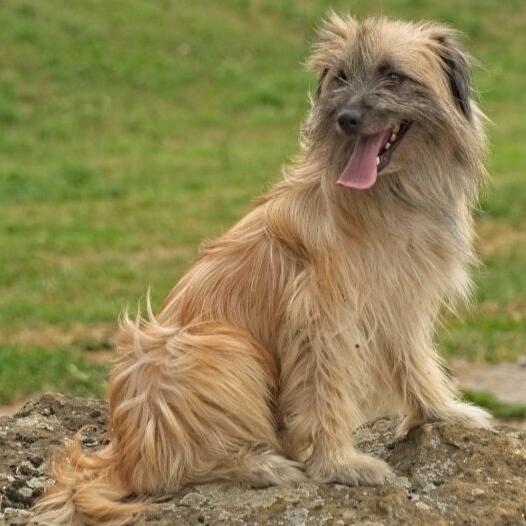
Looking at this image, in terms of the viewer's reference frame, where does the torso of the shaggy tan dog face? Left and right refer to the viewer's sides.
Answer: facing the viewer and to the right of the viewer
